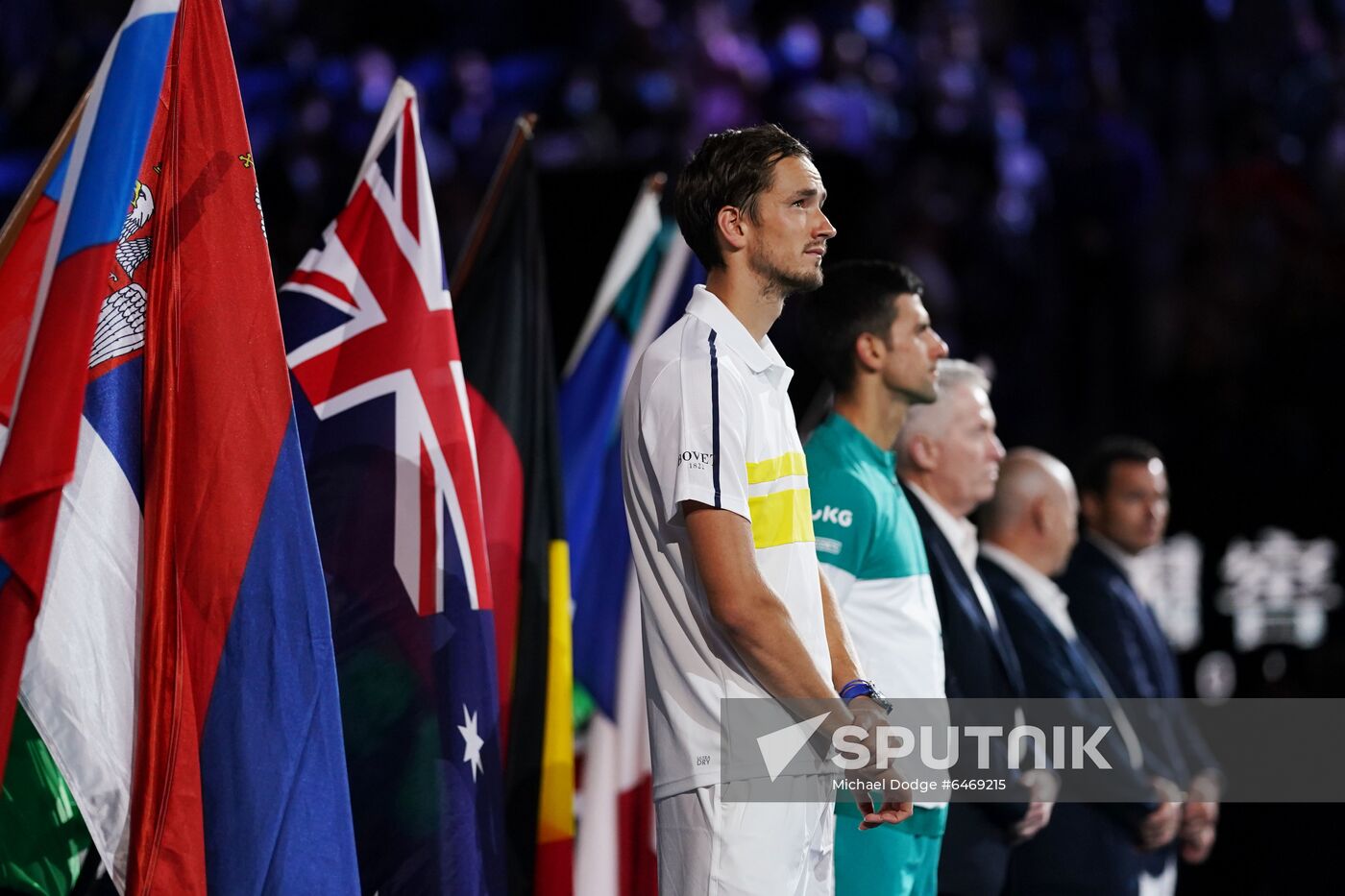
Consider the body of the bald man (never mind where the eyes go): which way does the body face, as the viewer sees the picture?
to the viewer's right

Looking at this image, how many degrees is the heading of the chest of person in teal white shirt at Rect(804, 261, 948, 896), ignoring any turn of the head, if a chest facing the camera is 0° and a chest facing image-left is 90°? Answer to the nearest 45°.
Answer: approximately 270°

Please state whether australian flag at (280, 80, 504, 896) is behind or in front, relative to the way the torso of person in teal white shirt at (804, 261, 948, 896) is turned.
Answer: behind

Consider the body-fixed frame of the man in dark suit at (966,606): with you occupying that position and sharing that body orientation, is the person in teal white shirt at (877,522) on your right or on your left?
on your right

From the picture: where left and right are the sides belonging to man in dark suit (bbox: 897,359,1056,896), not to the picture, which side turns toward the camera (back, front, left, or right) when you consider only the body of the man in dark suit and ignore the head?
right

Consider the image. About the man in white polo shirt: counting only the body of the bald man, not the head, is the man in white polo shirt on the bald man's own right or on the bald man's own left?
on the bald man's own right

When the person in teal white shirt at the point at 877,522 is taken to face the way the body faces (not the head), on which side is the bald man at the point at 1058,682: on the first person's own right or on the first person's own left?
on the first person's own left

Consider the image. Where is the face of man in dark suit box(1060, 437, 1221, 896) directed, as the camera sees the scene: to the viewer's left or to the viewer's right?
to the viewer's right

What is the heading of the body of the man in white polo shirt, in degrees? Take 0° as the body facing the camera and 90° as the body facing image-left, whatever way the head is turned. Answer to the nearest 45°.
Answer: approximately 270°

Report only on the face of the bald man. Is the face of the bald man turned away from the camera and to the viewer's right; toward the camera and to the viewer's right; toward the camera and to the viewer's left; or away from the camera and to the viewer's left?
away from the camera and to the viewer's right
